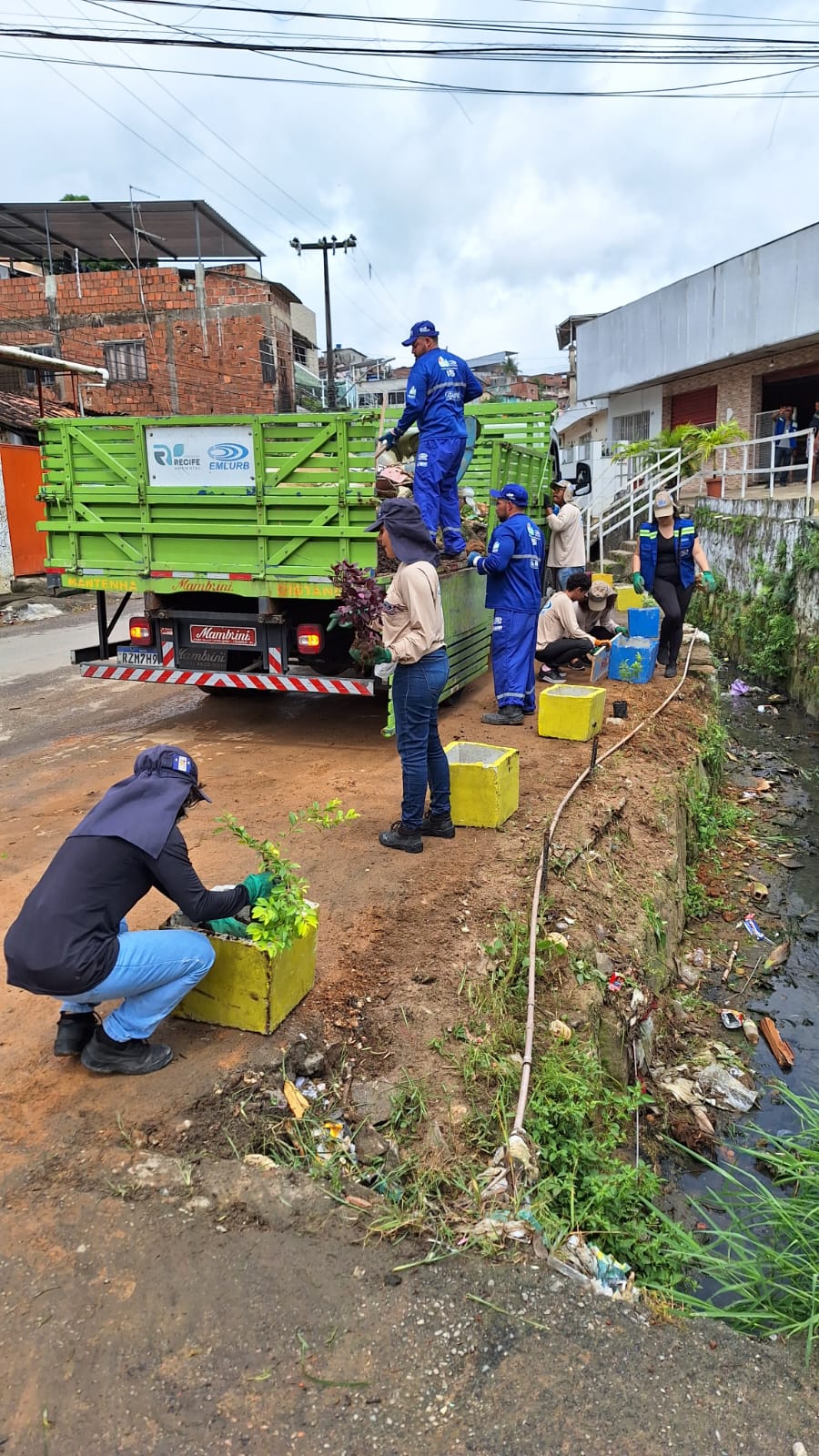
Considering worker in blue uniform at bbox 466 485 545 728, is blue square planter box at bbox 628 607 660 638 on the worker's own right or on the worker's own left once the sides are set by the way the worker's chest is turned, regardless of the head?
on the worker's own right

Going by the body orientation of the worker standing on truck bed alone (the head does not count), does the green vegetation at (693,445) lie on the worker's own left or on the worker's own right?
on the worker's own right

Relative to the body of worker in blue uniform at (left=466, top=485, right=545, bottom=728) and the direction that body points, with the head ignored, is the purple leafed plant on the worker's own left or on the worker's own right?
on the worker's own left

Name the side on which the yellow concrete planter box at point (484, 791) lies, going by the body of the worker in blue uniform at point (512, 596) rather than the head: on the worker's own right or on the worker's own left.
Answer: on the worker's own left

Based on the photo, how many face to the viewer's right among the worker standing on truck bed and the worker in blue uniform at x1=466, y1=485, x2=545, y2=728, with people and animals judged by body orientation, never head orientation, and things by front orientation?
0

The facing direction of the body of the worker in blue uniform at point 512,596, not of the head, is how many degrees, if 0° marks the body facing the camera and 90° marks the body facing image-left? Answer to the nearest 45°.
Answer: approximately 135°

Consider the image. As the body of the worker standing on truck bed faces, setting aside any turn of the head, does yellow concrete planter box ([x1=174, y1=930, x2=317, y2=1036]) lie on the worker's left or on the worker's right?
on the worker's left

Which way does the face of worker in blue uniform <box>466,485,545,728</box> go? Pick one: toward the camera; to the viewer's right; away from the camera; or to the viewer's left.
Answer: to the viewer's left

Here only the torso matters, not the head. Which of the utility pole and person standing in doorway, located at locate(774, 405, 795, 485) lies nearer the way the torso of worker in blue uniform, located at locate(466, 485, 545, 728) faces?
the utility pole

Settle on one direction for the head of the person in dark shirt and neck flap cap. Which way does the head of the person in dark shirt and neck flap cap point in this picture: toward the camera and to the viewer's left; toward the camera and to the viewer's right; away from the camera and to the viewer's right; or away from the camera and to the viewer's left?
away from the camera and to the viewer's right
